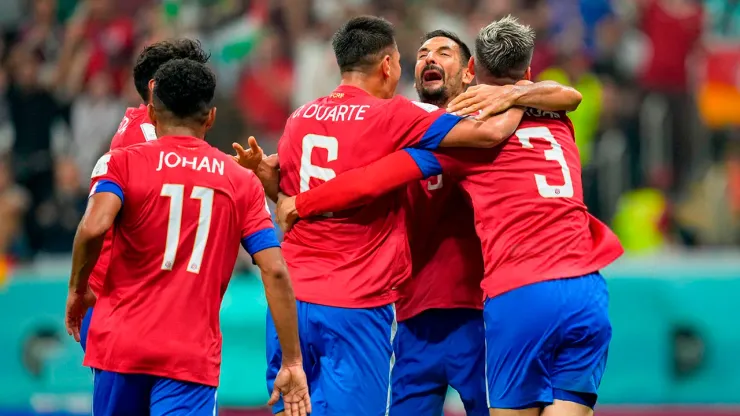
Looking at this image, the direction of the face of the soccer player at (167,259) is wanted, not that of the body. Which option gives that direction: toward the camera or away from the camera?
away from the camera

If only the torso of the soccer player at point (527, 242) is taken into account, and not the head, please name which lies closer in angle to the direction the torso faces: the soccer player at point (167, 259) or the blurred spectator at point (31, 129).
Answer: the blurred spectator

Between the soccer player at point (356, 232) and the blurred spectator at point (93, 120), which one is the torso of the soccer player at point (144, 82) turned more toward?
the soccer player

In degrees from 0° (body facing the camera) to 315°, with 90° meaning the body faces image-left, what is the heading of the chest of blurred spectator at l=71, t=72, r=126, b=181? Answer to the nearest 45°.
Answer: approximately 0°
